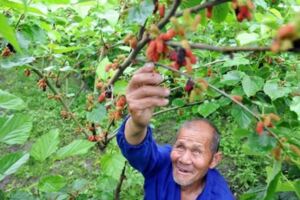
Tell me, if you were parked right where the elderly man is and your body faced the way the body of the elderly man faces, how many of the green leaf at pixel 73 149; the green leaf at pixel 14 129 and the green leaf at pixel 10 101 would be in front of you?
3

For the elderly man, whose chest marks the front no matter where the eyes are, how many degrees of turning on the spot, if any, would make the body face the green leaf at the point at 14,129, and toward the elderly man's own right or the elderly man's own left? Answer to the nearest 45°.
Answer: approximately 90° to the elderly man's own right

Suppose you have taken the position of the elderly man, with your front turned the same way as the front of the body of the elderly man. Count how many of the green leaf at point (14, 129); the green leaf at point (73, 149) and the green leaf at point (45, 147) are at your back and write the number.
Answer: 0

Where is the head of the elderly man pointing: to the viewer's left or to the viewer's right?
to the viewer's left

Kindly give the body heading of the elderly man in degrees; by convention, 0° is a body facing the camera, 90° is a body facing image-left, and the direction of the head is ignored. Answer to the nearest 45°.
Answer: approximately 45°

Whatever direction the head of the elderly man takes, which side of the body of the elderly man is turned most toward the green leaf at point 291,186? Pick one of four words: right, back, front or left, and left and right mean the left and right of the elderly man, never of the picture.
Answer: left

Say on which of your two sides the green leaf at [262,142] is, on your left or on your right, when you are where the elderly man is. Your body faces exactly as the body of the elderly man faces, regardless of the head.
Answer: on your left
